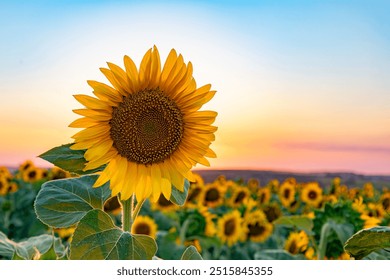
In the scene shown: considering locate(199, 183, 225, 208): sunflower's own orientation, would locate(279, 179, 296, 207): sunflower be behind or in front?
behind

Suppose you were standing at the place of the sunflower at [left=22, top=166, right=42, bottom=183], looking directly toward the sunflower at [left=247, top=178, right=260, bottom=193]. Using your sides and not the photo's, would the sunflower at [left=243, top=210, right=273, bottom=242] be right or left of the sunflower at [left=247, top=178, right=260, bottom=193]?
right

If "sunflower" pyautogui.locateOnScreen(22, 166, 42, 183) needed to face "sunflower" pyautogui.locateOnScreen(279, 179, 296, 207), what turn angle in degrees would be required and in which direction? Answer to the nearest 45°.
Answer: approximately 45° to its left

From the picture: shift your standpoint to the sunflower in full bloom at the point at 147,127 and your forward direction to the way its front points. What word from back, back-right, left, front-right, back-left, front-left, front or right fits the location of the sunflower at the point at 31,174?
back

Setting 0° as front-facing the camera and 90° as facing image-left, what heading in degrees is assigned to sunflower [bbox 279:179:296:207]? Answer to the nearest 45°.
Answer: approximately 45°

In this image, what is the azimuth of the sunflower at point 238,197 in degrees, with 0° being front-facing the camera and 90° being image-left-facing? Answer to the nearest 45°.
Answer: approximately 0°
